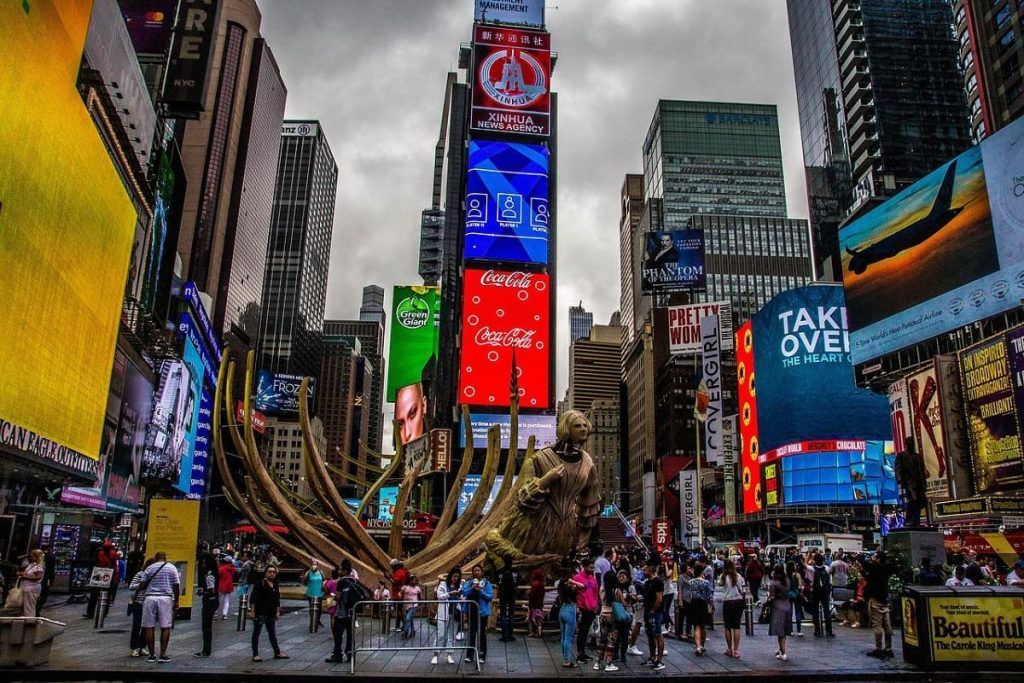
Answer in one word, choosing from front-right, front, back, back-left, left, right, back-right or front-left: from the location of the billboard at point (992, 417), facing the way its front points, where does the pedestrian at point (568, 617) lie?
front-left

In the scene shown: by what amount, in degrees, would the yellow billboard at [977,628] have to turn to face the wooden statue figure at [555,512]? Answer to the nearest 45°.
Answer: approximately 90° to its right

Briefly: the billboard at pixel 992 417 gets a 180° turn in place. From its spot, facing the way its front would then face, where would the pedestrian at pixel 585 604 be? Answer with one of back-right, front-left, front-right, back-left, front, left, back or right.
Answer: back-right

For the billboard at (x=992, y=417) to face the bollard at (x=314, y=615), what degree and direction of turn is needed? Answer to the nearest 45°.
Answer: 0° — it already faces it

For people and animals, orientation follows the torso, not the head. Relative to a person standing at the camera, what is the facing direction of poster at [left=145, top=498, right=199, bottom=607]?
facing the viewer

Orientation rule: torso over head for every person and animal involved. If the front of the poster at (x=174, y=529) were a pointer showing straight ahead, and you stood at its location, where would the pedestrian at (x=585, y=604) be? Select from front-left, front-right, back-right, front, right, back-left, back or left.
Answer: front-left

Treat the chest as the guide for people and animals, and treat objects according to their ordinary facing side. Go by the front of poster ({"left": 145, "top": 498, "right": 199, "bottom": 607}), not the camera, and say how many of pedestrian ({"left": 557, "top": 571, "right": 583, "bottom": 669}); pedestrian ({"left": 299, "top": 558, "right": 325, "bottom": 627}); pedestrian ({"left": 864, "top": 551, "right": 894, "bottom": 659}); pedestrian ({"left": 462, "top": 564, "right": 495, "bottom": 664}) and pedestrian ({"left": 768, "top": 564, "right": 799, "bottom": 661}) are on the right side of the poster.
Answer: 0

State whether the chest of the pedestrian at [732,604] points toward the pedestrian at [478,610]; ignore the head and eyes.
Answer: no

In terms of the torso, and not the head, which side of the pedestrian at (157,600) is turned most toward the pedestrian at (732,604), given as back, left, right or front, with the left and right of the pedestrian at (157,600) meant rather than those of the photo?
right

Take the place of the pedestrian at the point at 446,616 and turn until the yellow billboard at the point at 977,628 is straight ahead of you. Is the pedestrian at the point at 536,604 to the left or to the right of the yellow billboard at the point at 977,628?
left

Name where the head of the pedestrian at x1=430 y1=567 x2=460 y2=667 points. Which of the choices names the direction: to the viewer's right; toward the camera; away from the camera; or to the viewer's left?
toward the camera

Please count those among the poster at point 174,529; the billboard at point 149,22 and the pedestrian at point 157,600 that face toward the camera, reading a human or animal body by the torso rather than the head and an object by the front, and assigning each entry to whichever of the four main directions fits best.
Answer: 2

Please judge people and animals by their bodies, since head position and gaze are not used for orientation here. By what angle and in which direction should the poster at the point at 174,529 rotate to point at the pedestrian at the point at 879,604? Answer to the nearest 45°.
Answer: approximately 45° to its left

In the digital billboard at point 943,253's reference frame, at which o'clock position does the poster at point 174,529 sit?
The poster is roughly at 11 o'clock from the digital billboard.

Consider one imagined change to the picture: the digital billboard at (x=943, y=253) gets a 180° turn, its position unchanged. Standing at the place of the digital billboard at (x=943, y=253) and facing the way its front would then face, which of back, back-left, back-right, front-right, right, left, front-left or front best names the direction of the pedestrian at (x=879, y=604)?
back-right

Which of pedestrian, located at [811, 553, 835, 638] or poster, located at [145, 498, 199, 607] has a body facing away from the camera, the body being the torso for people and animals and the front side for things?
the pedestrian

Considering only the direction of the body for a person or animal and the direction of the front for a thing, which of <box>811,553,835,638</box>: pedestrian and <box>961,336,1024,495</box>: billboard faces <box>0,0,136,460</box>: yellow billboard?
the billboard
